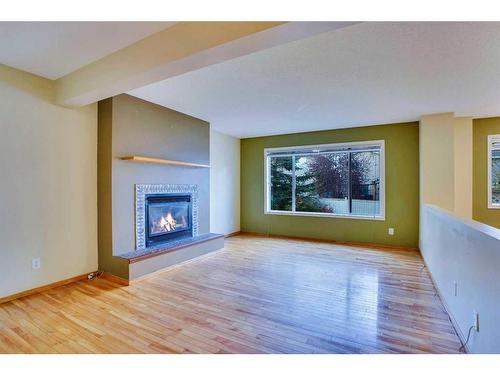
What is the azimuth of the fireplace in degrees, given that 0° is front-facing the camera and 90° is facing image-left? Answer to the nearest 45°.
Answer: approximately 315°

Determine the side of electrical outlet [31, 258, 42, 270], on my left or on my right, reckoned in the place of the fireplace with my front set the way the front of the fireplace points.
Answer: on my right

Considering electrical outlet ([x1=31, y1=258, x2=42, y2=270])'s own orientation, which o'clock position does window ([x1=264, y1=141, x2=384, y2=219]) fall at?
The window is roughly at 9 o'clock from the electrical outlet.

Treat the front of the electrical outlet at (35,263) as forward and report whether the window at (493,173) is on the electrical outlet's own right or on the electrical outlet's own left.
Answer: on the electrical outlet's own left

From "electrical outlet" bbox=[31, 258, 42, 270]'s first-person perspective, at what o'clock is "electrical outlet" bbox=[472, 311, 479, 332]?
"electrical outlet" bbox=[472, 311, 479, 332] is roughly at 11 o'clock from "electrical outlet" bbox=[31, 258, 42, 270].
